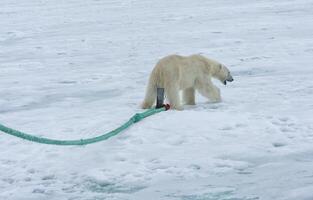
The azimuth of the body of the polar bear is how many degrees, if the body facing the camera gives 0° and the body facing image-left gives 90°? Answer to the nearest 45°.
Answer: approximately 270°

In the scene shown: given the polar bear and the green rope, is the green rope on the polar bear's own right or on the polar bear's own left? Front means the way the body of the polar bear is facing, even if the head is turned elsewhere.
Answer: on the polar bear's own right
